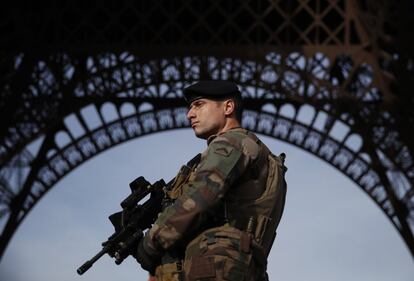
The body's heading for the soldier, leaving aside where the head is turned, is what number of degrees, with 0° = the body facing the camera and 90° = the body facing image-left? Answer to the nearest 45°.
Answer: approximately 90°

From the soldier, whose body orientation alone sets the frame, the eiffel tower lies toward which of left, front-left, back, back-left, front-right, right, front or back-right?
right
